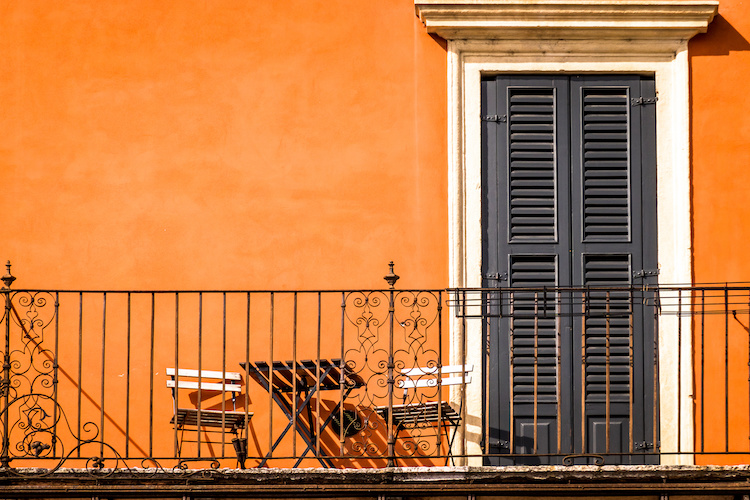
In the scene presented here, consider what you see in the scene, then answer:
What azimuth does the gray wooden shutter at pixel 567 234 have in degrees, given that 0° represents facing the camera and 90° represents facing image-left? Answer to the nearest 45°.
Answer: approximately 0°
